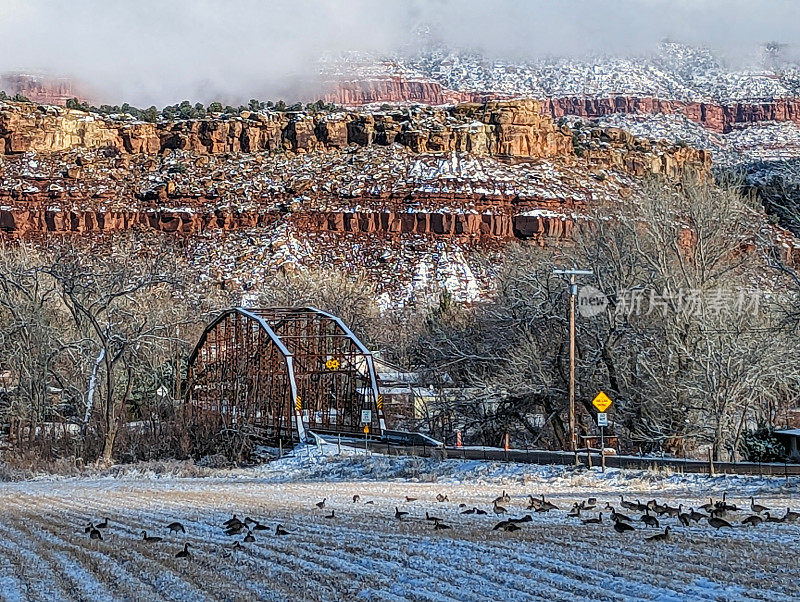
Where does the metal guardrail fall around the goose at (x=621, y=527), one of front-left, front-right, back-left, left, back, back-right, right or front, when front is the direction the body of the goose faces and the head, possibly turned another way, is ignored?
right

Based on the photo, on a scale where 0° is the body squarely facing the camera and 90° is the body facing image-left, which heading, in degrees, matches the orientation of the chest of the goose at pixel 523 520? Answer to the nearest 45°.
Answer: approximately 270°

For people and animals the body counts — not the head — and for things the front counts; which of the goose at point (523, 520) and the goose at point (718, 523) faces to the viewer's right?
the goose at point (523, 520)

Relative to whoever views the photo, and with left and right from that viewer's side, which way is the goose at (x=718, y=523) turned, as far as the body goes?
facing to the left of the viewer

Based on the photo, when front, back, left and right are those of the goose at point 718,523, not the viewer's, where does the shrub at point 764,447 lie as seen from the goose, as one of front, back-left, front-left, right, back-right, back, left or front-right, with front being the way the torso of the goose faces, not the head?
right

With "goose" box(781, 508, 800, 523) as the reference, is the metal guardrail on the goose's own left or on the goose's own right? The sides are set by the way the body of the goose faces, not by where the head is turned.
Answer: on the goose's own right

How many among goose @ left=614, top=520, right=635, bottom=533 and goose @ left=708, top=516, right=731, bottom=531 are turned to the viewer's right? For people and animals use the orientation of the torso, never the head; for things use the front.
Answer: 0

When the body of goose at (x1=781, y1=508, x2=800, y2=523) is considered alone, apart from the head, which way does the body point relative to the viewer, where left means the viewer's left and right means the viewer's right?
facing to the left of the viewer

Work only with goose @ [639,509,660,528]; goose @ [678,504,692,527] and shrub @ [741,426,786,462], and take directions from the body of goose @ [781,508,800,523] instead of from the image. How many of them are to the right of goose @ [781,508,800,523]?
1

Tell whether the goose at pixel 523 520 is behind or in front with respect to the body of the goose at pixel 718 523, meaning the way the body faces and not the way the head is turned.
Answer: in front

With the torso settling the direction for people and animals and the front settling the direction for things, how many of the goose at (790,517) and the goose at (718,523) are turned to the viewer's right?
0

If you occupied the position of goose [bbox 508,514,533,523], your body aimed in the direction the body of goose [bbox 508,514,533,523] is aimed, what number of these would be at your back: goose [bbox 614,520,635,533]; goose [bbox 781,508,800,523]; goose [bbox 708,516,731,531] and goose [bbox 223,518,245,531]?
1

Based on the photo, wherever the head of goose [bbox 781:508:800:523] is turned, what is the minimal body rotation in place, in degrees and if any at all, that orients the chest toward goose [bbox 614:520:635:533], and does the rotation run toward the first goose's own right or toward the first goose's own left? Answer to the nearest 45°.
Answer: approximately 45° to the first goose's own left
